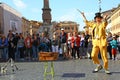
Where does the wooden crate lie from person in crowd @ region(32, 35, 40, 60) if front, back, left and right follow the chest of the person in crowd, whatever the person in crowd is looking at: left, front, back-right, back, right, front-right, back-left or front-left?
front

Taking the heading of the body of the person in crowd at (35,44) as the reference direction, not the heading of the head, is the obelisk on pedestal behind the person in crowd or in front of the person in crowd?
behind

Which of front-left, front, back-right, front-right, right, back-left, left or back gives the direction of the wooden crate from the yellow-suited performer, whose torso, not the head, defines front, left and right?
front-right

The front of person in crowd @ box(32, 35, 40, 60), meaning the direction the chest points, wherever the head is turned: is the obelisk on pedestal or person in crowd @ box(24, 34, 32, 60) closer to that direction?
the person in crowd

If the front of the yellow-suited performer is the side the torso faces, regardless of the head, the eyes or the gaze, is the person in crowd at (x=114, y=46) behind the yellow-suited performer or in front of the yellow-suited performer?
behind

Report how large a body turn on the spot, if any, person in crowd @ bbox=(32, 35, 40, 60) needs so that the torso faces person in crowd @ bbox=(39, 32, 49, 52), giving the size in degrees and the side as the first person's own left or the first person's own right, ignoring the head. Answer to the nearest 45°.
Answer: approximately 135° to the first person's own left

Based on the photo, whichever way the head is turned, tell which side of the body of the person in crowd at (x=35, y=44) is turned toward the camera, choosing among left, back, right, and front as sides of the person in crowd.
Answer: front

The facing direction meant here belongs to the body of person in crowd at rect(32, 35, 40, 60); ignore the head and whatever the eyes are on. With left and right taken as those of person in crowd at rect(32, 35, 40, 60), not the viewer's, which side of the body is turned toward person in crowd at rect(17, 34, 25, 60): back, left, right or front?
right

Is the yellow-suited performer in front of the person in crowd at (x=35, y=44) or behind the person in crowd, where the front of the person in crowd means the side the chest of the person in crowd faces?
in front
